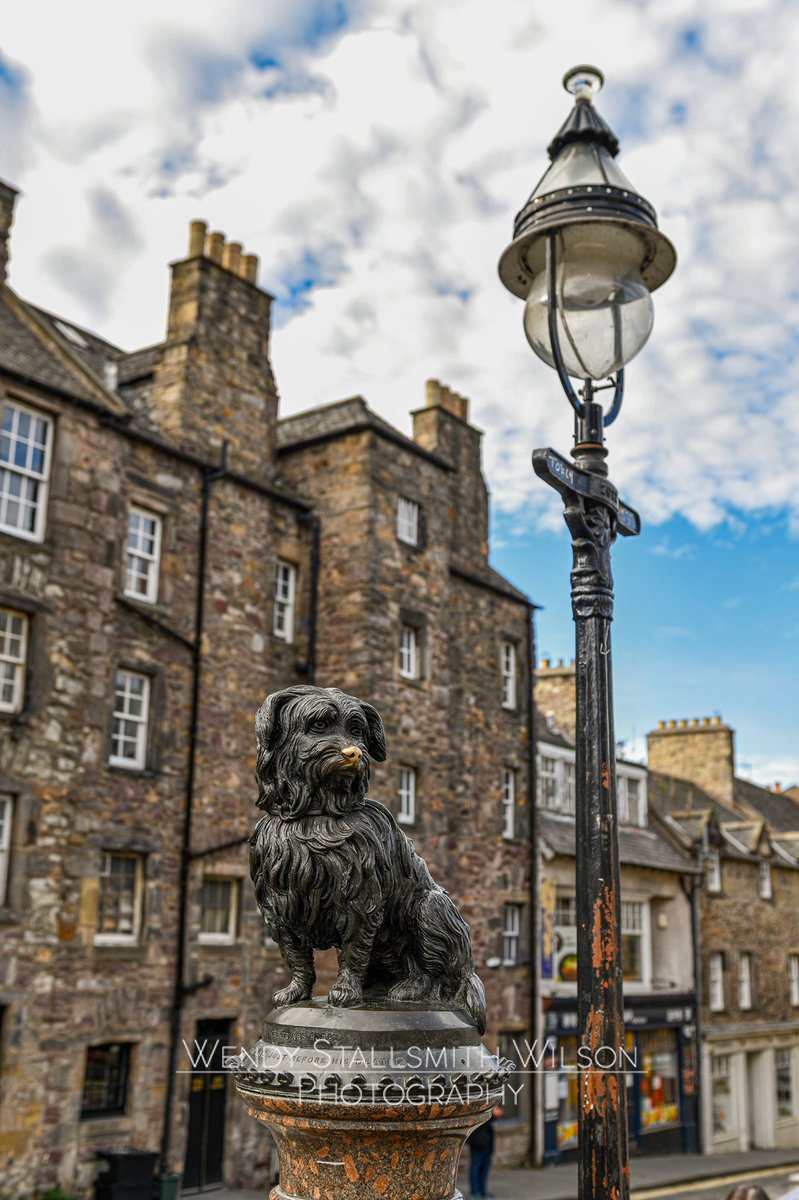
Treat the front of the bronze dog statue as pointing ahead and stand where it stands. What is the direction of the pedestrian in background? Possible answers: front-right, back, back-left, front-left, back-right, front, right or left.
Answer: back-right

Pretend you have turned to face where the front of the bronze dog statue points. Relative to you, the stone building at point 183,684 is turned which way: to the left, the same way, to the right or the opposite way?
to the left

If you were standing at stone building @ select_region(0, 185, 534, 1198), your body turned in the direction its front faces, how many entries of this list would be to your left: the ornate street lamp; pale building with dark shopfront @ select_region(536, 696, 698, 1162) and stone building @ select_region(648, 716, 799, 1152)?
2

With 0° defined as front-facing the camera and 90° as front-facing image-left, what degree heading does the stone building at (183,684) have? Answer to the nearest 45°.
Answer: approximately 315°

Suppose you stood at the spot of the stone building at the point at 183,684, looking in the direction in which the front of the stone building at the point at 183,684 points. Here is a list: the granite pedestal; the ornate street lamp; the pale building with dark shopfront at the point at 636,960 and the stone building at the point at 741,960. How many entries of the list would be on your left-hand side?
2

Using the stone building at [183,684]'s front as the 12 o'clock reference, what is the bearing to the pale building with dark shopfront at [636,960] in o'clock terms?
the pale building with dark shopfront at [636,960] is roughly at 9 o'clock from the stone building at [183,684].

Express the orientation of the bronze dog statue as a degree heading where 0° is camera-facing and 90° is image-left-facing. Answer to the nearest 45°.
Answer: approximately 45°
